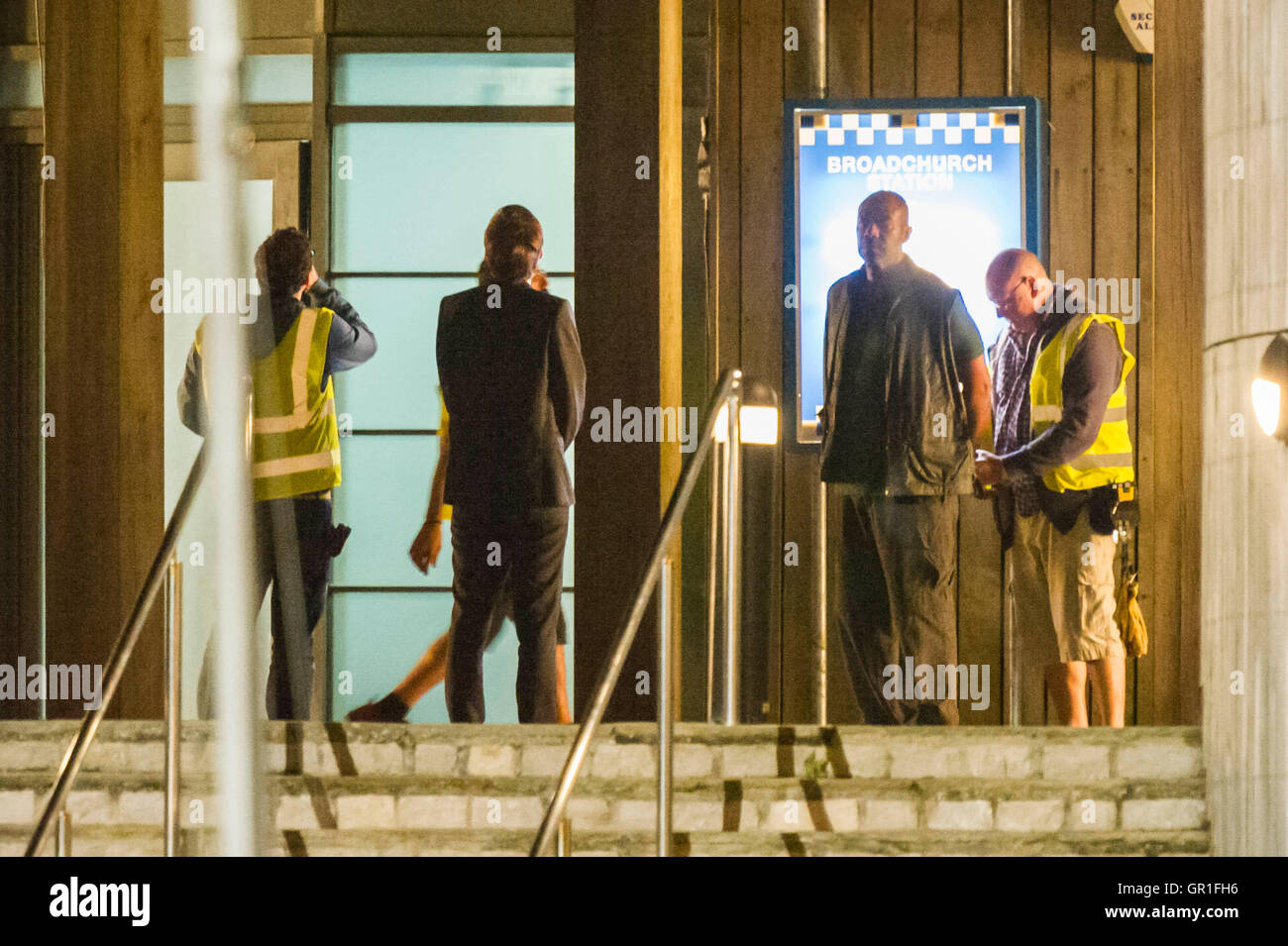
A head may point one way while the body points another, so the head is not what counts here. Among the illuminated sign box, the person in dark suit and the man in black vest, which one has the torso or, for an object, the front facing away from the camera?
the person in dark suit

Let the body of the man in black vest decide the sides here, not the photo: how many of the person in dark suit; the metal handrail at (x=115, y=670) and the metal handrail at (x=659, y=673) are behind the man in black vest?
0

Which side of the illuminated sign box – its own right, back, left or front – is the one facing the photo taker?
front

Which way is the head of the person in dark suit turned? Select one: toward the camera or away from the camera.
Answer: away from the camera

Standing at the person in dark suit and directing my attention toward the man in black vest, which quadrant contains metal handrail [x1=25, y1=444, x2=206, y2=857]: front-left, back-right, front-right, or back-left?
back-right

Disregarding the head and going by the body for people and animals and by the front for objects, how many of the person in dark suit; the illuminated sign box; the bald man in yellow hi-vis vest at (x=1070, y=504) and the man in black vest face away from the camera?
1

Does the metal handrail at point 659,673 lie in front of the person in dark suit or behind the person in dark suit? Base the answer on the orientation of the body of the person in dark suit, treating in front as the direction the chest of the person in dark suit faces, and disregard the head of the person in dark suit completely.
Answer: behind

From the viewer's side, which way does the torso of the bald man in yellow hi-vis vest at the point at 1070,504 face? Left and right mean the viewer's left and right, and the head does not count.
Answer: facing the viewer and to the left of the viewer

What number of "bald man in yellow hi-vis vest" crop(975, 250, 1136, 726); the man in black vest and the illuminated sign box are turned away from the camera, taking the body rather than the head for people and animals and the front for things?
0

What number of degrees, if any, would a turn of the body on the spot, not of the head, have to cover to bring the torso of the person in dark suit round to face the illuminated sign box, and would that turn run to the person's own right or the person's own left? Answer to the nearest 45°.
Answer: approximately 45° to the person's own right

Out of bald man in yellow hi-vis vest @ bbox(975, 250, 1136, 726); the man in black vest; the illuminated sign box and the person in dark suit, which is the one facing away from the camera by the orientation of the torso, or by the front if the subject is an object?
the person in dark suit

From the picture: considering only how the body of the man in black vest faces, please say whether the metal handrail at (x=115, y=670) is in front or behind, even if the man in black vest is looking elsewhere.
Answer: in front

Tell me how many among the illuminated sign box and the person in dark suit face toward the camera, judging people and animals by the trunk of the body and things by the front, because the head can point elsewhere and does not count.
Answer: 1

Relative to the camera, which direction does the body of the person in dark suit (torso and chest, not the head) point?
away from the camera

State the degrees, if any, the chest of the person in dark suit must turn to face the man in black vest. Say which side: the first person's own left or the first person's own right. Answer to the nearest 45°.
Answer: approximately 90° to the first person's own right

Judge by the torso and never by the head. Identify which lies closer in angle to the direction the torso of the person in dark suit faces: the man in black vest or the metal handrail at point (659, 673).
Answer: the man in black vest
